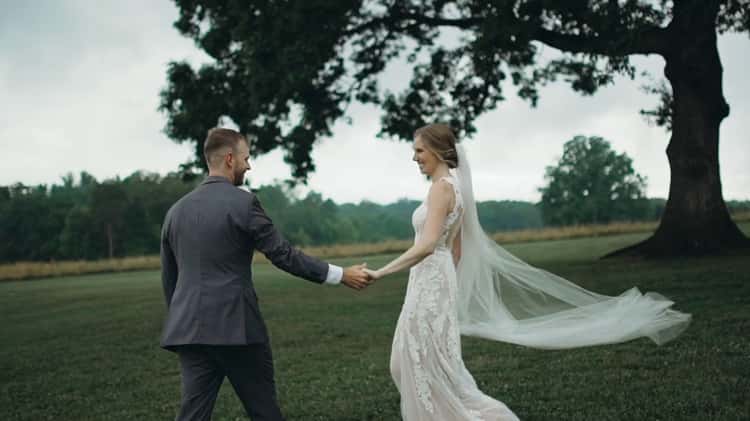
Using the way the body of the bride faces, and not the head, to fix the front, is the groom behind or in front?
in front

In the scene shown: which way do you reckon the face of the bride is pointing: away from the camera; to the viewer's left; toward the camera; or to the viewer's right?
to the viewer's left

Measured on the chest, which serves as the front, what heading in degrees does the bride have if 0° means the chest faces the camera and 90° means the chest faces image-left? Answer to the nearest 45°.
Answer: approximately 90°
